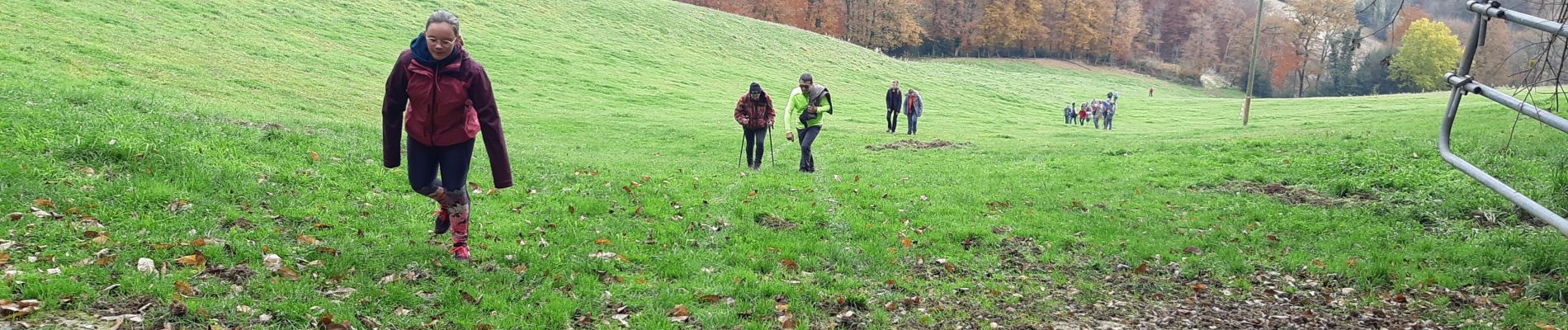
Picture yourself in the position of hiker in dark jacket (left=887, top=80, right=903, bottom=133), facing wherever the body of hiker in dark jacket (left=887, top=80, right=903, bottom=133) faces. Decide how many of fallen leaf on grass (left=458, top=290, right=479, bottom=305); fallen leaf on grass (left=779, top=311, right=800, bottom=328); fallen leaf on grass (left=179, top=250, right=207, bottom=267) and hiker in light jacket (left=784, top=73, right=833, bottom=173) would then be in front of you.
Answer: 4

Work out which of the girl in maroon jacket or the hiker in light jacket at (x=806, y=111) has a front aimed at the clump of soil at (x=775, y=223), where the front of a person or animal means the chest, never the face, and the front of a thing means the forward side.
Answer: the hiker in light jacket

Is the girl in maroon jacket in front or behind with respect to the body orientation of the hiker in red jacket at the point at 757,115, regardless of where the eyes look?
in front

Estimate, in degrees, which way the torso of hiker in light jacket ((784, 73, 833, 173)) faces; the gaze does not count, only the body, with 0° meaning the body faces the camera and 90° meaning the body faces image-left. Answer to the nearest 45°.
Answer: approximately 0°

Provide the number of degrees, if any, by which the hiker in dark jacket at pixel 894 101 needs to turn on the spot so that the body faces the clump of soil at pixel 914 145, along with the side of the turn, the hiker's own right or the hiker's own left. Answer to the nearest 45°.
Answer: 0° — they already face it

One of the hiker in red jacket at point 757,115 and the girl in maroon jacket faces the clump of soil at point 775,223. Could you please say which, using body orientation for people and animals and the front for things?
the hiker in red jacket

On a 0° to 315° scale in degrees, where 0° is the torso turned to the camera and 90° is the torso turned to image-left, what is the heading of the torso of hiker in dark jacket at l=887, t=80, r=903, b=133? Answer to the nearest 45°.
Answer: approximately 0°

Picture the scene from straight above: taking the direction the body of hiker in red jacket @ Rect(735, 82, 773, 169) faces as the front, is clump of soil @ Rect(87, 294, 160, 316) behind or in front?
in front

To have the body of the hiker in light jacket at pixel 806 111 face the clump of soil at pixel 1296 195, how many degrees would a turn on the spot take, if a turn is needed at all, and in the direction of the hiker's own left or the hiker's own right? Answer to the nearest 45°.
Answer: approximately 45° to the hiker's own left
